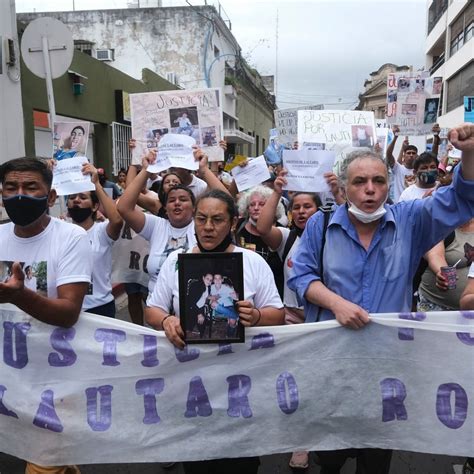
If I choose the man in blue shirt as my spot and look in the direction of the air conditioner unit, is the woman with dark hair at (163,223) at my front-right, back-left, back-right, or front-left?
front-left

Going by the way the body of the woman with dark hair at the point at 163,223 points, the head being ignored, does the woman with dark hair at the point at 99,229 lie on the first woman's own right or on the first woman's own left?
on the first woman's own right

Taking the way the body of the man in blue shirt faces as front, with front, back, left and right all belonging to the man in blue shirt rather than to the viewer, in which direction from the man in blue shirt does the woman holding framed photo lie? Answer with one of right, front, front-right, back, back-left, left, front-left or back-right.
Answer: right

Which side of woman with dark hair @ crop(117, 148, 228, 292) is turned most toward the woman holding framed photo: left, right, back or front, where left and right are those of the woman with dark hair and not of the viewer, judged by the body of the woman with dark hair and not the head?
front

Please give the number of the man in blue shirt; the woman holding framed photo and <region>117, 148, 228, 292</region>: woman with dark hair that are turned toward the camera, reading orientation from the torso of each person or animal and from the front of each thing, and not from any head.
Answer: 3

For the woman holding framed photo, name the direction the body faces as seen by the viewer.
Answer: toward the camera

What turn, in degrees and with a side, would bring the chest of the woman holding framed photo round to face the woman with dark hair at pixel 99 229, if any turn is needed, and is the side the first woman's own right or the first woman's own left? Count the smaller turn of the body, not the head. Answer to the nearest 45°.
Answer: approximately 135° to the first woman's own right

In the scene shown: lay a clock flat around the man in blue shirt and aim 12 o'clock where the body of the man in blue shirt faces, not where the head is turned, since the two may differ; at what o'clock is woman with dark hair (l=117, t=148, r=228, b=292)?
The woman with dark hair is roughly at 4 o'clock from the man in blue shirt.

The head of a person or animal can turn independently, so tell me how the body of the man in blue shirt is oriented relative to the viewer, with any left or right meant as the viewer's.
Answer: facing the viewer

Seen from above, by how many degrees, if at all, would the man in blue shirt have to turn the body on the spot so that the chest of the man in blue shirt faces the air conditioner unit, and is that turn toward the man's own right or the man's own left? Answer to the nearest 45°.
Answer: approximately 135° to the man's own right

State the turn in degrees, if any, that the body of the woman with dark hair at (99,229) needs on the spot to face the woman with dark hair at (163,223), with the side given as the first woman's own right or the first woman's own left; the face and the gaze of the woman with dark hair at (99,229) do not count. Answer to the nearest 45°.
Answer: approximately 90° to the first woman's own left

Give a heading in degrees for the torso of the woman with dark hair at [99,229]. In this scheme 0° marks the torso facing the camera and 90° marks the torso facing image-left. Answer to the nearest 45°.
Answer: approximately 45°
